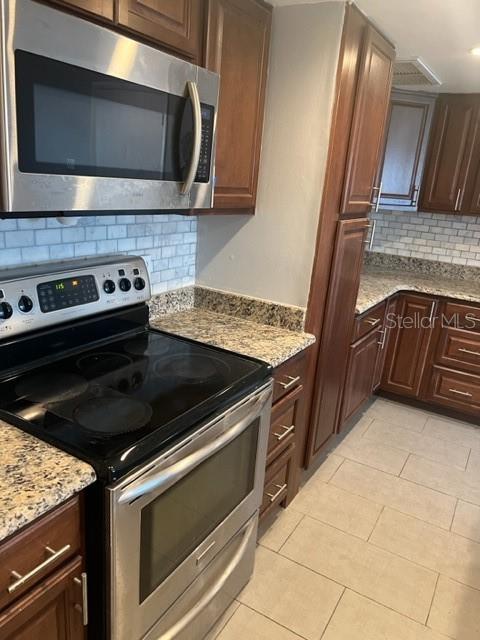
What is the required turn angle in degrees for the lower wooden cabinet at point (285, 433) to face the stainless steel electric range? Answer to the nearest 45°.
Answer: approximately 90° to its right

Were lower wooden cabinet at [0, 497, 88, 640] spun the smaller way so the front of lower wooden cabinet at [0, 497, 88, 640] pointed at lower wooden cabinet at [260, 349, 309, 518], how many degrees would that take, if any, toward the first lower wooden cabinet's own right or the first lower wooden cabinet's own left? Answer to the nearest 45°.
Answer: approximately 90° to the first lower wooden cabinet's own left

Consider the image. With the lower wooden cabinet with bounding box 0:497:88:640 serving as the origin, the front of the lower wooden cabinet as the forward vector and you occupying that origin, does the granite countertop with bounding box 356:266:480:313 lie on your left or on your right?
on your left

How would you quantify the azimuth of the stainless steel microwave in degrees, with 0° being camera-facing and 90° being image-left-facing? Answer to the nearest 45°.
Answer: approximately 315°

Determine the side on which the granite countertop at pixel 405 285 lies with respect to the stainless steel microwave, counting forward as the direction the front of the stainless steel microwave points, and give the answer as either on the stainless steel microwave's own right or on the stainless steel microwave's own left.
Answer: on the stainless steel microwave's own left

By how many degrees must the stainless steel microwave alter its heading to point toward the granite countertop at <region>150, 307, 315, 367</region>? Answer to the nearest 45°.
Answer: approximately 90° to its left

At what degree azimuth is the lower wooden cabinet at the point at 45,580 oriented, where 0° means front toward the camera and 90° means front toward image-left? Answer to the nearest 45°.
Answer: approximately 315°
